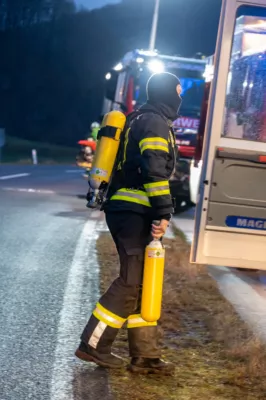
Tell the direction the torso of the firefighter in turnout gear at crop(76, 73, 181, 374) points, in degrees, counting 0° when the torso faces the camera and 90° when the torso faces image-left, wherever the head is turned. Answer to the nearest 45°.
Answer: approximately 270°
